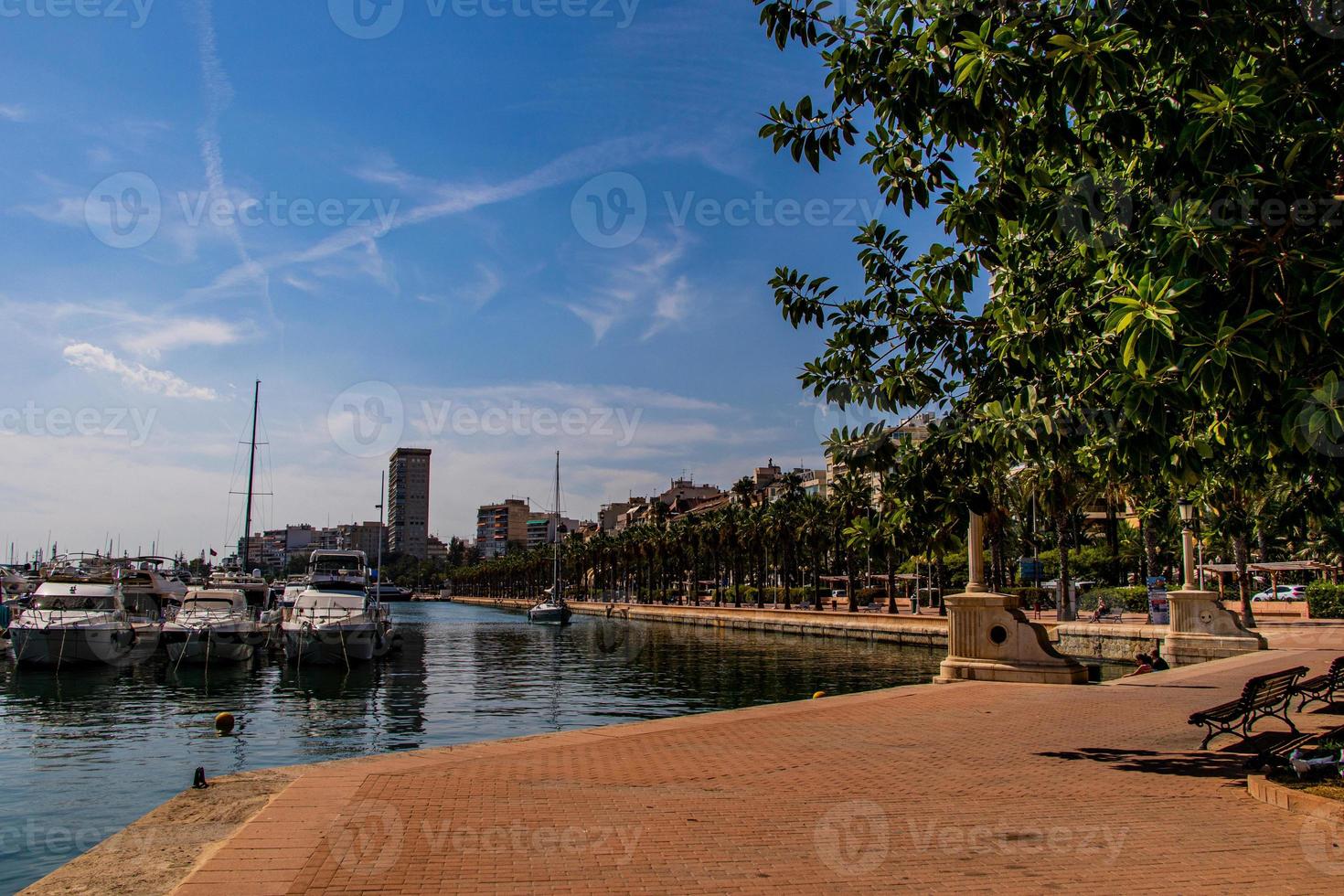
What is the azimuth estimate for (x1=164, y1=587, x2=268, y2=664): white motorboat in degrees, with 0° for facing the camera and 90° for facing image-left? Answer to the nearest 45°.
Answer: approximately 0°

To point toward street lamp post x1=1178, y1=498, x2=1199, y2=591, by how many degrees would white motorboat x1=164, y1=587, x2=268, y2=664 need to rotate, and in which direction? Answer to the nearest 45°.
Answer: approximately 45° to its left

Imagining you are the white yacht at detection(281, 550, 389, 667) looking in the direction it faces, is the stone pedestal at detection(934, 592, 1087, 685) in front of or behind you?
in front

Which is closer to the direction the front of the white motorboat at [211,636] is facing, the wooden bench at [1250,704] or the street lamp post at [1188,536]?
the wooden bench

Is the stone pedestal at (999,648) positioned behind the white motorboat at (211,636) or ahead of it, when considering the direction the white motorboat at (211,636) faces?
ahead

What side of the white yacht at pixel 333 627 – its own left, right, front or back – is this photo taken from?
front

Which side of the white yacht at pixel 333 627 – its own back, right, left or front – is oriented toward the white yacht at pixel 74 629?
right

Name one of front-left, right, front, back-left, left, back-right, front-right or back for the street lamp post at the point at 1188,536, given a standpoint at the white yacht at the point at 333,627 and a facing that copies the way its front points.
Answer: front-left

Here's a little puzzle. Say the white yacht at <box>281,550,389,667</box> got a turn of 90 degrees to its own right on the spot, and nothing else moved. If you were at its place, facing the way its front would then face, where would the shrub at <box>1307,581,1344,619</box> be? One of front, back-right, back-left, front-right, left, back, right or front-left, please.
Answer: back

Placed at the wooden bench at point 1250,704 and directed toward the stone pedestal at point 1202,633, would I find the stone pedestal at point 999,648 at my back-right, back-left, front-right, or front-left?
front-left

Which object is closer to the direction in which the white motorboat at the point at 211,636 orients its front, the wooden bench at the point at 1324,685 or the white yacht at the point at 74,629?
the wooden bench
